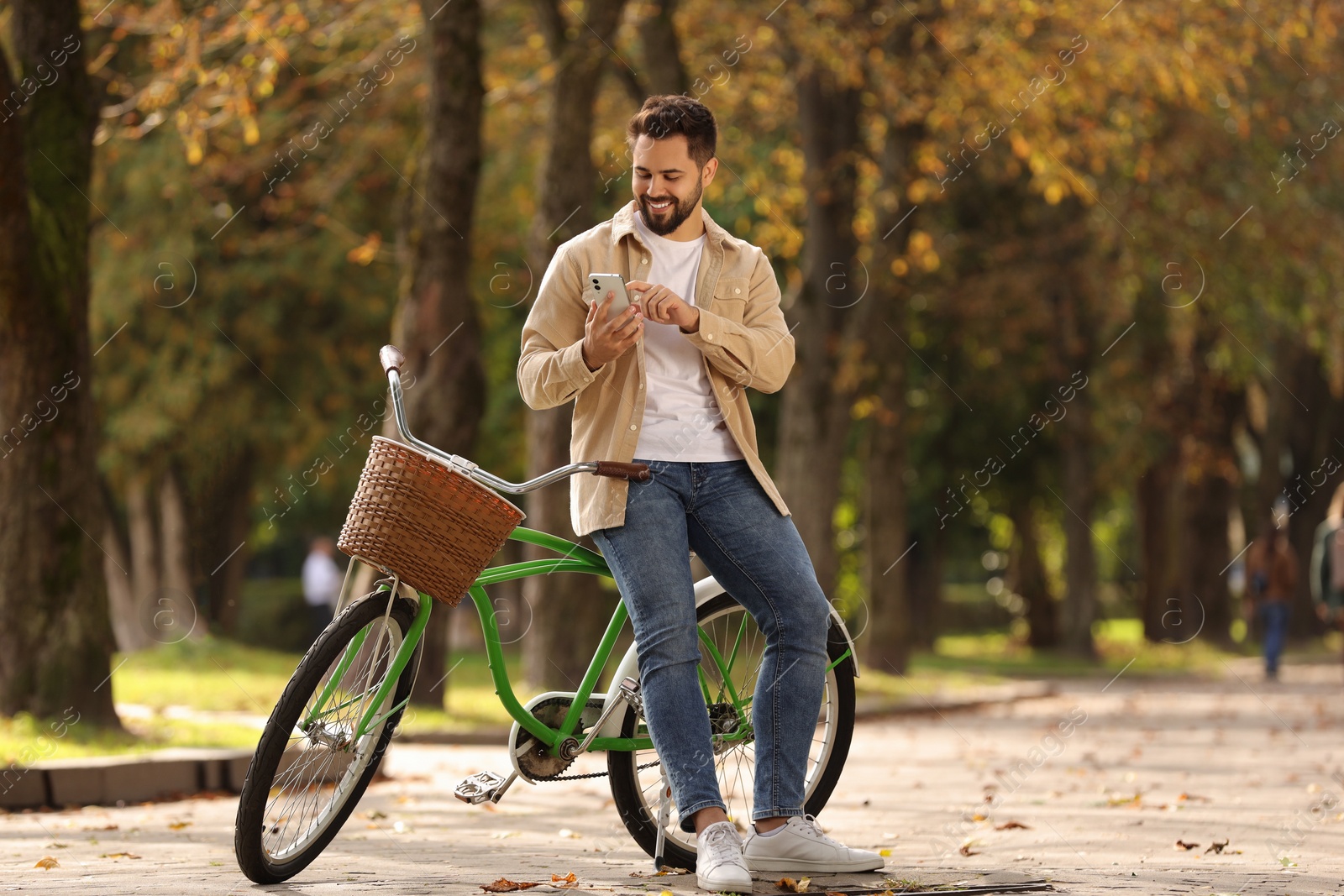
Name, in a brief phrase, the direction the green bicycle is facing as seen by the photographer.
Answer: facing the viewer and to the left of the viewer

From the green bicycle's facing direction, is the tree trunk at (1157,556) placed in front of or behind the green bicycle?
behind

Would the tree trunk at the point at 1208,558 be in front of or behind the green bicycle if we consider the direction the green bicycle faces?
behind

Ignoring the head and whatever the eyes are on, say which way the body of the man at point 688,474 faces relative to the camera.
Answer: toward the camera

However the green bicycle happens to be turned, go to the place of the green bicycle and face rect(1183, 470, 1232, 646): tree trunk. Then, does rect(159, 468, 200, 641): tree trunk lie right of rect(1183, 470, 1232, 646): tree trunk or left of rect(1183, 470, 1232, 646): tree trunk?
left

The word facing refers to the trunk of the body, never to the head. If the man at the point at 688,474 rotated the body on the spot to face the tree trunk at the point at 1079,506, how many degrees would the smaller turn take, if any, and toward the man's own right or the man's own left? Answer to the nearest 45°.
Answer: approximately 180°

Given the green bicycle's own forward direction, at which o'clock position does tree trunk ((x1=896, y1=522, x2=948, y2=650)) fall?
The tree trunk is roughly at 5 o'clock from the green bicycle.

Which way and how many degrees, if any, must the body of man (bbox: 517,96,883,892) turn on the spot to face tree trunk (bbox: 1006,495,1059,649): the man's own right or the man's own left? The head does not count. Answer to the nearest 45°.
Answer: approximately 180°

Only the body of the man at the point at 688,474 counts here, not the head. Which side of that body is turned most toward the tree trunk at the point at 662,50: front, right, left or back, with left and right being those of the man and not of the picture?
back

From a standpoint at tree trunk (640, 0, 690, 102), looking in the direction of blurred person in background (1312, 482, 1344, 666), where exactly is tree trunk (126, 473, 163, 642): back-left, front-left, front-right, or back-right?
back-left
